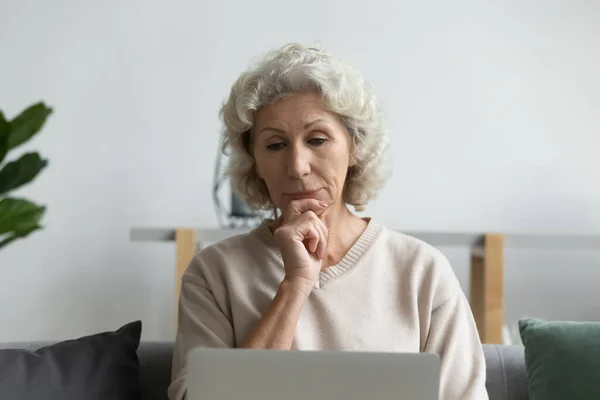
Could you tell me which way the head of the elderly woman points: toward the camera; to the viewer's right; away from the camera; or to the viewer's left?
toward the camera

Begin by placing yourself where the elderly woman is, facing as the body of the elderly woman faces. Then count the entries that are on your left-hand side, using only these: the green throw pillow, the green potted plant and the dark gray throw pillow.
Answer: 1

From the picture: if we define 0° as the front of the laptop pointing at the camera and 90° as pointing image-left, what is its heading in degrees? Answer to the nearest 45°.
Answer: approximately 180°

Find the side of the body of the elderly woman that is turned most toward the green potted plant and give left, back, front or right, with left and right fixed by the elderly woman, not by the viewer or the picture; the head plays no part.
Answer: right

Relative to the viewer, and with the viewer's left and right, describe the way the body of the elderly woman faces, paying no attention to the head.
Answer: facing the viewer

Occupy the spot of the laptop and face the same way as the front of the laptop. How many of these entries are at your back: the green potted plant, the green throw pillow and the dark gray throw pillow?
0

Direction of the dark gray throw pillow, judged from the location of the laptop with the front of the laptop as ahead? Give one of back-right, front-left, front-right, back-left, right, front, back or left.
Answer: front-left

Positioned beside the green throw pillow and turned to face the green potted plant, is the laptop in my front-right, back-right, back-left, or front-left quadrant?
front-left

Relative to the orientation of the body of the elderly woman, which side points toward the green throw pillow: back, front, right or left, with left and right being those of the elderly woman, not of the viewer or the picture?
left
